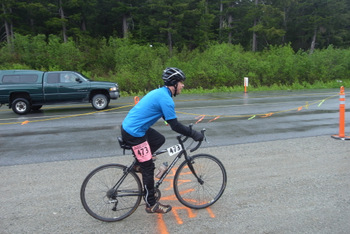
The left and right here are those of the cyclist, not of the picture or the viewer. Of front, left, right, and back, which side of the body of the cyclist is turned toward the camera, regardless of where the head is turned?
right

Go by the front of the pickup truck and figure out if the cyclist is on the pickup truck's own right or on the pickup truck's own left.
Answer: on the pickup truck's own right

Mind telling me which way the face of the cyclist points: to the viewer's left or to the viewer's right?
to the viewer's right

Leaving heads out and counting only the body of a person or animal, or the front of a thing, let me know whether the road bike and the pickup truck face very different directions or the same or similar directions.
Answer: same or similar directions

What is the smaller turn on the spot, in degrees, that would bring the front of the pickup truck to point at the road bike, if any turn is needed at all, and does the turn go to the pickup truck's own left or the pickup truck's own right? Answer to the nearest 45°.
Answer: approximately 90° to the pickup truck's own right

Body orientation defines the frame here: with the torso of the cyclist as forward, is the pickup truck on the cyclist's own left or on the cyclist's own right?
on the cyclist's own left

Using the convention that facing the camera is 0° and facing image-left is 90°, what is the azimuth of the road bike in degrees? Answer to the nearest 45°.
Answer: approximately 270°

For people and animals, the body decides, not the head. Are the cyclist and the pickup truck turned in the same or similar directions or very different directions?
same or similar directions

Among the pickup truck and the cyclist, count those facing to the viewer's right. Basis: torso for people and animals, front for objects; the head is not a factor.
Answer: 2
